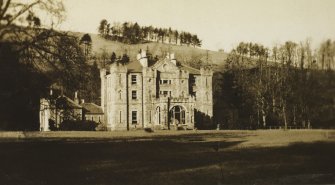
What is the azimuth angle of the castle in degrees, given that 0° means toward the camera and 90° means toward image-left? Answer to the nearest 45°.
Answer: approximately 315°
